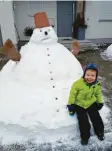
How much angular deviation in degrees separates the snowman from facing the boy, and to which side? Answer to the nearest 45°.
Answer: approximately 45° to its left

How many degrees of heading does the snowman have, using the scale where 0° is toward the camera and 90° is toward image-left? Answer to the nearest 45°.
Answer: approximately 0°
